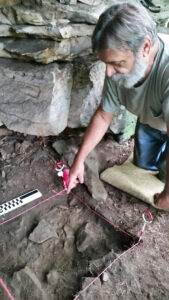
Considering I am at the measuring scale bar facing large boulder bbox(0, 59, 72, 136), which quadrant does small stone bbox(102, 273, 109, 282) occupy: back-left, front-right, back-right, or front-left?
back-right

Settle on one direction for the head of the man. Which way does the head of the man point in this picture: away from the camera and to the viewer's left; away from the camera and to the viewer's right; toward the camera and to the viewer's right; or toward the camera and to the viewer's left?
toward the camera and to the viewer's left

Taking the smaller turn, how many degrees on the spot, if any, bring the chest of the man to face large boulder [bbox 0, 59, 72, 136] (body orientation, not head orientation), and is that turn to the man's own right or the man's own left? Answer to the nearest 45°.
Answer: approximately 90° to the man's own right
